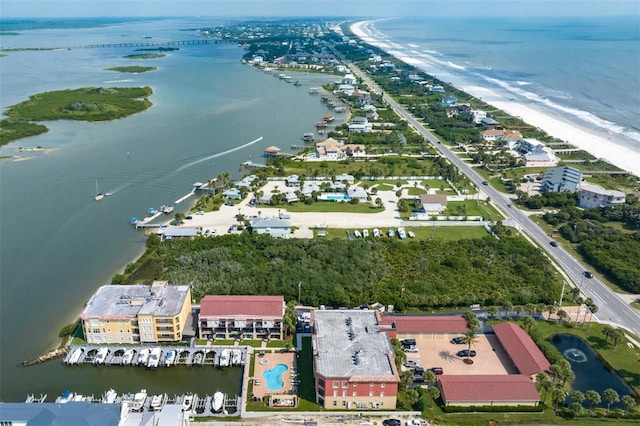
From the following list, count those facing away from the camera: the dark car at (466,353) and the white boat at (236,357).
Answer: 1

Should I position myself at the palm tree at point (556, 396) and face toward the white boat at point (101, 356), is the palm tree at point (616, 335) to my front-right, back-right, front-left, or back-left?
back-right

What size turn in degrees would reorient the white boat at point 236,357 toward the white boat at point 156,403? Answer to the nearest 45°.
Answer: approximately 135° to its left

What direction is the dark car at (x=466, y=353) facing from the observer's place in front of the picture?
facing to the left of the viewer

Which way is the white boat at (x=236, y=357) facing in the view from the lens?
facing away from the viewer

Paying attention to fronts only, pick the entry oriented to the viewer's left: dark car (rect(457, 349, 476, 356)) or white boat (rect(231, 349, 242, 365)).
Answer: the dark car

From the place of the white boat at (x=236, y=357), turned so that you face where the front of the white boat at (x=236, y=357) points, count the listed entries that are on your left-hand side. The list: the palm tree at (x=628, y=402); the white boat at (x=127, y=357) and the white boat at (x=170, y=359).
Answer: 2

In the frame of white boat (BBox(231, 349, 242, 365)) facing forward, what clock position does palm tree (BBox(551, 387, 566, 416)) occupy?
The palm tree is roughly at 4 o'clock from the white boat.

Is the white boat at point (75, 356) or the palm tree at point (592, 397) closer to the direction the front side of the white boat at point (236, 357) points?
the white boat

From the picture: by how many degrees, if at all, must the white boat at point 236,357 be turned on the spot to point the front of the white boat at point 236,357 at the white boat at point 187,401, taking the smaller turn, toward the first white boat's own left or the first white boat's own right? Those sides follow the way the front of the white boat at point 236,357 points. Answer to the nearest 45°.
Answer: approximately 135° to the first white boat's own left

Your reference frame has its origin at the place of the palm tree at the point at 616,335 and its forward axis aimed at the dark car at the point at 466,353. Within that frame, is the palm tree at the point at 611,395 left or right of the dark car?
left

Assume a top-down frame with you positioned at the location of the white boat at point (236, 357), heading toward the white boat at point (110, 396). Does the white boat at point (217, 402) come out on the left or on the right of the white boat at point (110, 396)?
left

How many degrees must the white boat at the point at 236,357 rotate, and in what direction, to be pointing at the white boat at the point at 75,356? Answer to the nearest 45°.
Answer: approximately 90° to its left
